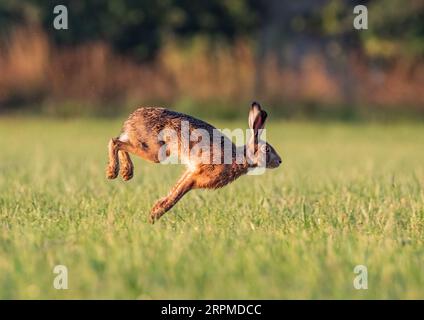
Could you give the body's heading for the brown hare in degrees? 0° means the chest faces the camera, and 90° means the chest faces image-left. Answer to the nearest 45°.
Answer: approximately 270°
